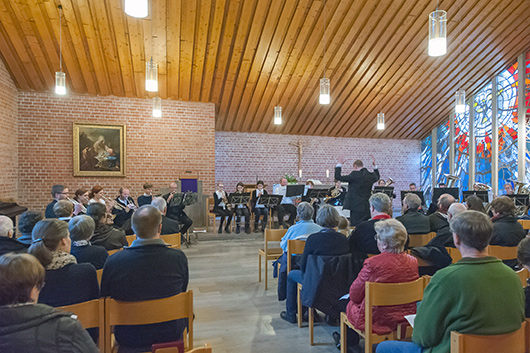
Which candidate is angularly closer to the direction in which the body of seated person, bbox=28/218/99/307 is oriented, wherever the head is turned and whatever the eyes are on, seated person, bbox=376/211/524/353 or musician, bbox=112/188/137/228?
the musician

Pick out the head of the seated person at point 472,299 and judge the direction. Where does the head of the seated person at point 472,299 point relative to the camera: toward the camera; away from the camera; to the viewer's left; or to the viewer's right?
away from the camera

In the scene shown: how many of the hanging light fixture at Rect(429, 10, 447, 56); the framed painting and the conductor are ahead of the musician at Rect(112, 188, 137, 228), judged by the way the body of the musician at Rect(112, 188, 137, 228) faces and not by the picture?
2

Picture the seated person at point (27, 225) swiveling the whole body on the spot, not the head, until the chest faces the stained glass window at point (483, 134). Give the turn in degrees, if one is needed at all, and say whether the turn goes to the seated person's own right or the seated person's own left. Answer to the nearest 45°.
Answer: approximately 45° to the seated person's own right

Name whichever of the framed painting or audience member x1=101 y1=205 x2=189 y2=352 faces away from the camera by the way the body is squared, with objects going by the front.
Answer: the audience member

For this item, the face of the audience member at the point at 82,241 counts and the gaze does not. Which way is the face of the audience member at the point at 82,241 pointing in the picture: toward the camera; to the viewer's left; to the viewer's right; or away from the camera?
away from the camera

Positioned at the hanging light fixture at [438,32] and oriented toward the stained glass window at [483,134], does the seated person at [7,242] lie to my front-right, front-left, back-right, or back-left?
back-left

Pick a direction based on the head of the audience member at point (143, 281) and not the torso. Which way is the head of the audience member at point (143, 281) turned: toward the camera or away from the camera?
away from the camera

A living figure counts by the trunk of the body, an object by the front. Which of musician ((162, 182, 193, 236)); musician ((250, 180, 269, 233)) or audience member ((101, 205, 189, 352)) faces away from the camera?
the audience member

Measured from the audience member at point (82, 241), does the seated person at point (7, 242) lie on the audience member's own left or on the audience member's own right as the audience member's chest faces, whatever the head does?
on the audience member's own left

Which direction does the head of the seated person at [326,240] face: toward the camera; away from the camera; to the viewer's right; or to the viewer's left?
away from the camera

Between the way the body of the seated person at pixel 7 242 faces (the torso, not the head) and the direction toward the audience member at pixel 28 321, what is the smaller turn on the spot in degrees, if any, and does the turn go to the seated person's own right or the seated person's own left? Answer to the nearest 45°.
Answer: approximately 135° to the seated person's own right

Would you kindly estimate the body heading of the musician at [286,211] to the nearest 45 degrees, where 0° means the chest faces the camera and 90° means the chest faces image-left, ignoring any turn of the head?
approximately 0°
